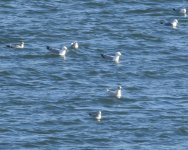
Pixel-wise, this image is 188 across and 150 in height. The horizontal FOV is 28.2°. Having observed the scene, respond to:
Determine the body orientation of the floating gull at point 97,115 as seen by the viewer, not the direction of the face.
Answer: to the viewer's right

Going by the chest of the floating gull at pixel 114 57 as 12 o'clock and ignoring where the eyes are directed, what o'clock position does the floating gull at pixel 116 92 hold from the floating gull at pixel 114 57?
the floating gull at pixel 116 92 is roughly at 3 o'clock from the floating gull at pixel 114 57.

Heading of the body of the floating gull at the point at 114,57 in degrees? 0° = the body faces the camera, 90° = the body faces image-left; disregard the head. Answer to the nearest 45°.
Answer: approximately 270°

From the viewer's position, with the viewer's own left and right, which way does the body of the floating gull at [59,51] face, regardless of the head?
facing to the right of the viewer

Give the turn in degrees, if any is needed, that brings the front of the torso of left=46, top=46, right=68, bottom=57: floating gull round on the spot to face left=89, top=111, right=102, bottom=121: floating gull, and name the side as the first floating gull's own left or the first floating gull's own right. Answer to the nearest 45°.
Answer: approximately 90° to the first floating gull's own right

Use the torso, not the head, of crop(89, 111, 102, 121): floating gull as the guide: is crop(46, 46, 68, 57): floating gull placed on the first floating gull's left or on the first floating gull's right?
on the first floating gull's left

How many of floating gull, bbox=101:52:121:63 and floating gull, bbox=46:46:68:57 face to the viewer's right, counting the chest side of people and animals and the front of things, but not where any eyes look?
2
